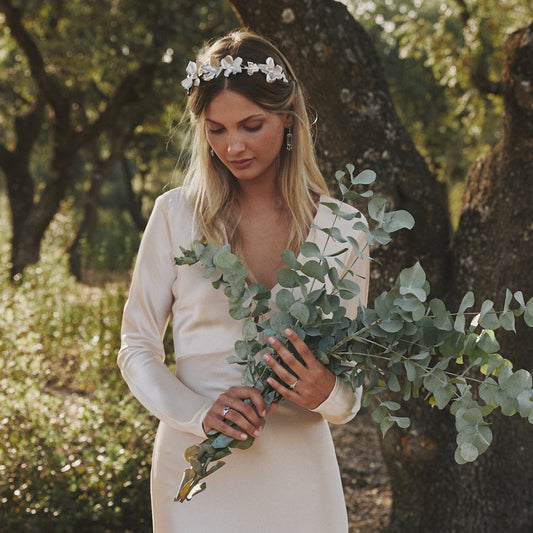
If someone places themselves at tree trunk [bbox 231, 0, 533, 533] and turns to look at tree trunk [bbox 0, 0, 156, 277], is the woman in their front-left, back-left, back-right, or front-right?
back-left

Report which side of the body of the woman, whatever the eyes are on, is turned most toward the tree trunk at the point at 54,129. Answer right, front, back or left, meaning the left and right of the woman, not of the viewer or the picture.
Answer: back

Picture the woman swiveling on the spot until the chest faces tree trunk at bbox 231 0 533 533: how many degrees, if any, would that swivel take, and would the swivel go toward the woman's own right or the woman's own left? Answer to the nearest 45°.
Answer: approximately 135° to the woman's own left

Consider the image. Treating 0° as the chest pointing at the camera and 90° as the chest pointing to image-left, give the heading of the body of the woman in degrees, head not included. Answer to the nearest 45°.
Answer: approximately 0°

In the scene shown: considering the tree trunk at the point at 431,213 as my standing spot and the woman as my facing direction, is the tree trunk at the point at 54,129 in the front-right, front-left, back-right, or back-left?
back-right
